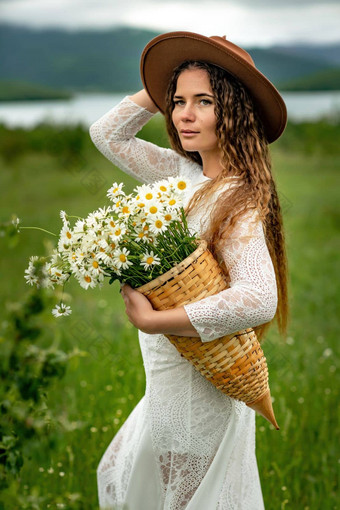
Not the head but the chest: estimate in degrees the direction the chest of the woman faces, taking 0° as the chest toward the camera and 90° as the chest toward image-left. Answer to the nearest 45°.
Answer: approximately 45°
